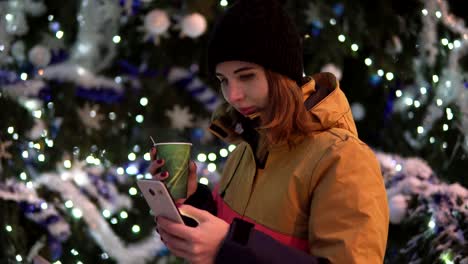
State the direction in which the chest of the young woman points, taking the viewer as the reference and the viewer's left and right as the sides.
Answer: facing the viewer and to the left of the viewer

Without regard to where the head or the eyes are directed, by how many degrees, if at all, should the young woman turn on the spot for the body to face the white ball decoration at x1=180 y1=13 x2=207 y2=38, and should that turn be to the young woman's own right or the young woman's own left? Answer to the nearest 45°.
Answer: approximately 135° to the young woman's own right

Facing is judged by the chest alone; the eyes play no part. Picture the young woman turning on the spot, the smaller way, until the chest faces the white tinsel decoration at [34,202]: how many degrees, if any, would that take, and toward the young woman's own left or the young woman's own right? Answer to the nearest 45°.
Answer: approximately 90° to the young woman's own right

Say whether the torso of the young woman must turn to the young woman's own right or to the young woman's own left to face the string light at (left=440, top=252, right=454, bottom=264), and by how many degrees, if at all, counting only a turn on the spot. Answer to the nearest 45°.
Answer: approximately 180°

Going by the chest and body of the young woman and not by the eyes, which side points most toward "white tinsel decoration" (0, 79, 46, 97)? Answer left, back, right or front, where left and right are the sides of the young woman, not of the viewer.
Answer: right

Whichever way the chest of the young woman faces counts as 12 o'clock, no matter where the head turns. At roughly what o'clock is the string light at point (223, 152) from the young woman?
The string light is roughly at 4 o'clock from the young woman.

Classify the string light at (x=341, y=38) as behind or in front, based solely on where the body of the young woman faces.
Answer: behind

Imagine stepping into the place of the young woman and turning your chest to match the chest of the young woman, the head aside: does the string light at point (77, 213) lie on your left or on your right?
on your right

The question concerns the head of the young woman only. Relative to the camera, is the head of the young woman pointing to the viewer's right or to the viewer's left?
to the viewer's left
